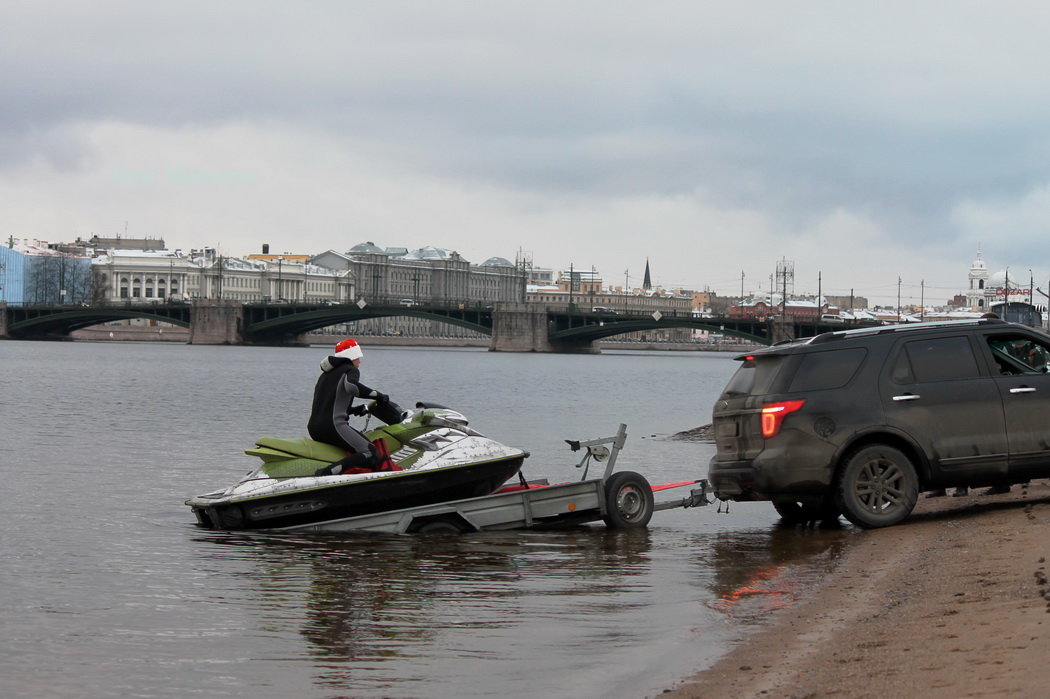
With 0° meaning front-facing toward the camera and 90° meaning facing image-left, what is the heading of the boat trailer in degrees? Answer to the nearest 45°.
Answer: approximately 270°

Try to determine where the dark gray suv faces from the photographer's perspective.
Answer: facing away from the viewer and to the right of the viewer

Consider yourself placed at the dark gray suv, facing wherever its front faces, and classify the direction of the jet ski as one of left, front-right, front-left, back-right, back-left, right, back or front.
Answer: back-left

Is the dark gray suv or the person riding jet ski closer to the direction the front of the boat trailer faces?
the dark gray suv

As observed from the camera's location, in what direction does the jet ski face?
facing to the right of the viewer

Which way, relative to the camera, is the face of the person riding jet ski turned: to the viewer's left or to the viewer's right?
to the viewer's right

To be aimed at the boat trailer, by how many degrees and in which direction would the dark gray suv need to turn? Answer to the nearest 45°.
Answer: approximately 135° to its left
